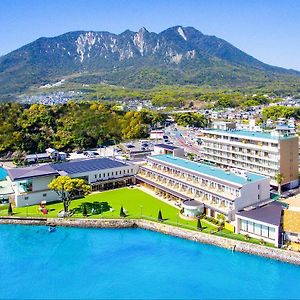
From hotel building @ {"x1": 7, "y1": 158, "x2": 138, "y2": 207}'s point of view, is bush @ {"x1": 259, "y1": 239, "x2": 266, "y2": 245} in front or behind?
in front

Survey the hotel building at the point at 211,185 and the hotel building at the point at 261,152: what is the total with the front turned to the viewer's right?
0

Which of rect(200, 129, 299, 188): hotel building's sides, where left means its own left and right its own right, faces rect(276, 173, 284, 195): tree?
left

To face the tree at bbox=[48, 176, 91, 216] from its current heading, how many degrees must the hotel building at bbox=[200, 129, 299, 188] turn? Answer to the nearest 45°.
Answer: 0° — it already faces it

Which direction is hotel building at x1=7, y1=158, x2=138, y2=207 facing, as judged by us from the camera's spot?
facing the viewer and to the right of the viewer

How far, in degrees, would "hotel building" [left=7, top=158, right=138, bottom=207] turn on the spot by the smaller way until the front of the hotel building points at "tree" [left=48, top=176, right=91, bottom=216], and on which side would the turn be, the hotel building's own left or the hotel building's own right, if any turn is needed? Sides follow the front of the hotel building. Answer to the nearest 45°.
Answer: approximately 45° to the hotel building's own right

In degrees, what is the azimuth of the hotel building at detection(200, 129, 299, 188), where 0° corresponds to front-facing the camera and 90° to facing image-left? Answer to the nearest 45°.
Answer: approximately 45°

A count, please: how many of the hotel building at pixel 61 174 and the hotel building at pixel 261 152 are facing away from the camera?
0

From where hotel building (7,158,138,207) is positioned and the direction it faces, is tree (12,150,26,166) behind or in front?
behind

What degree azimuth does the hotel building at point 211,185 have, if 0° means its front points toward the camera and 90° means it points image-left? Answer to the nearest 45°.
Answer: approximately 45°

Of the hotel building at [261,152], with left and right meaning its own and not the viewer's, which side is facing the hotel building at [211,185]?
front

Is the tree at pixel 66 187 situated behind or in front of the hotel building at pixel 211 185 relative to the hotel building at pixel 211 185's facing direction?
in front

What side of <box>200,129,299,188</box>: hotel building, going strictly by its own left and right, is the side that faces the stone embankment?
front
